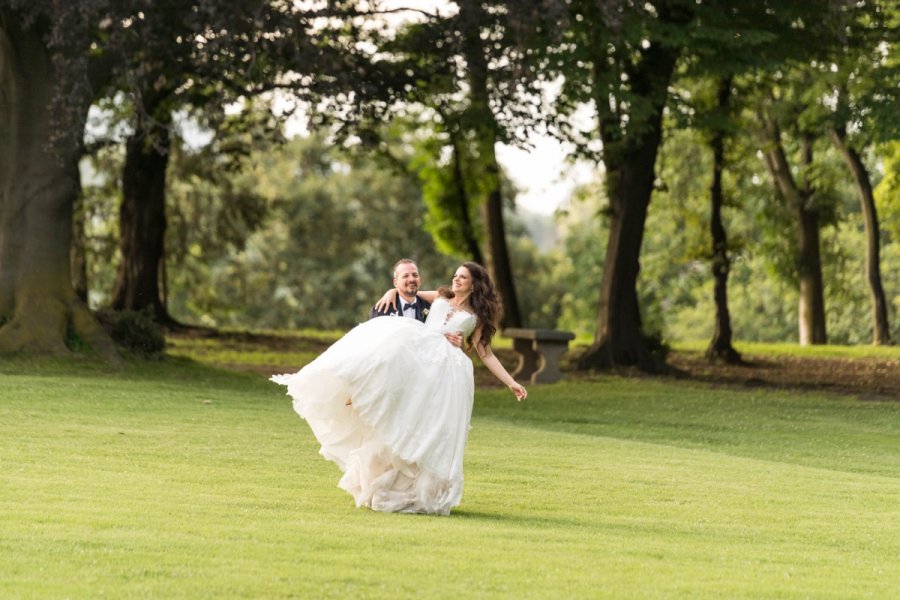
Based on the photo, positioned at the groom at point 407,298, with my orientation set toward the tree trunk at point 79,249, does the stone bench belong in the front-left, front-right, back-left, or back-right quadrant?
front-right

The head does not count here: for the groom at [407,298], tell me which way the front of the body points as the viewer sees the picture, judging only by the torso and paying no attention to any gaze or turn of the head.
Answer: toward the camera

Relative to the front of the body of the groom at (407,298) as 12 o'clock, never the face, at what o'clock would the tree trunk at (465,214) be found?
The tree trunk is roughly at 6 o'clock from the groom.

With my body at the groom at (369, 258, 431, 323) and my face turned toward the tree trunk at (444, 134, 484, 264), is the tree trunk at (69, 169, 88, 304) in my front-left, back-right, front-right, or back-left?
front-left

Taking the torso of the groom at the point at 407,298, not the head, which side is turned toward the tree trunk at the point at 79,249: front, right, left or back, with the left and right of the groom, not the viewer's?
back

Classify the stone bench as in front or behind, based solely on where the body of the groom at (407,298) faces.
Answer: behind
